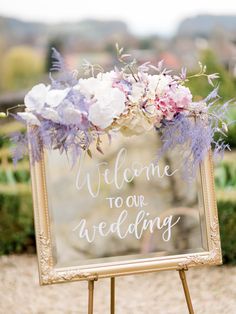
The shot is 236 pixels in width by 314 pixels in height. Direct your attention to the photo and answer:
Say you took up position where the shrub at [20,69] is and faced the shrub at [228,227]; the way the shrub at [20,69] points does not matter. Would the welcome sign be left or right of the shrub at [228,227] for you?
right

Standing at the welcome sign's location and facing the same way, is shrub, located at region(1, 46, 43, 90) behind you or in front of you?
behind

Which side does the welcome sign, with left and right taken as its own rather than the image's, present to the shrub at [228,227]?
back

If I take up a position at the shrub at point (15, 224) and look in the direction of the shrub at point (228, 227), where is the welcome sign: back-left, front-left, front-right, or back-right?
front-right

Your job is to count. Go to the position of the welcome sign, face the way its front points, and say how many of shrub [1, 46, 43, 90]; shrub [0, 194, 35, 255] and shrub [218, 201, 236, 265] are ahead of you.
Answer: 0

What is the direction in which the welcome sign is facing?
toward the camera

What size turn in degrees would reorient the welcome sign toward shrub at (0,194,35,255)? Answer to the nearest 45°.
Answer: approximately 180°
